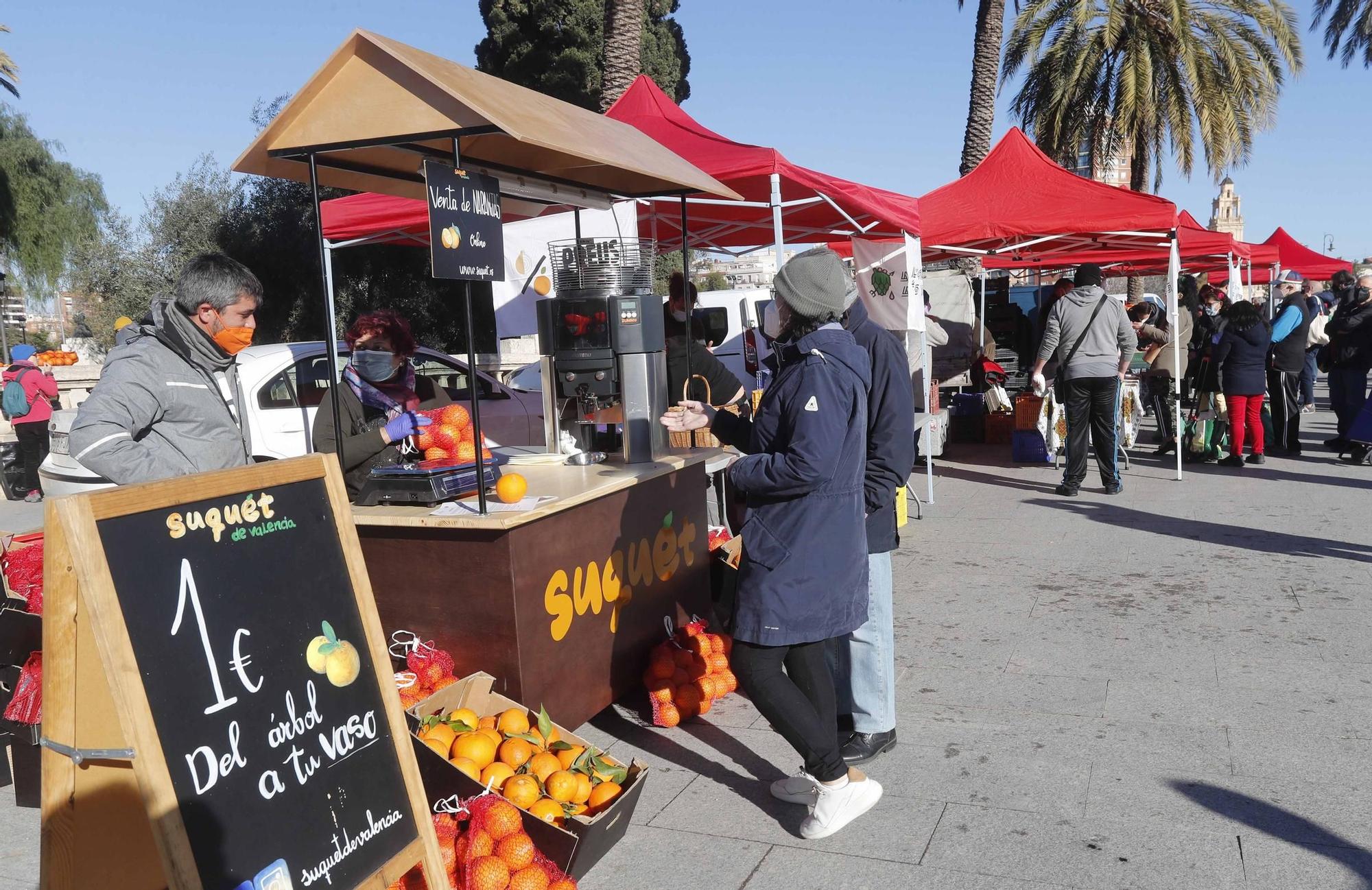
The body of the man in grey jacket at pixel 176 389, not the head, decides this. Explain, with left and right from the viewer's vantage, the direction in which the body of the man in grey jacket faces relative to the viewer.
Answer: facing to the right of the viewer

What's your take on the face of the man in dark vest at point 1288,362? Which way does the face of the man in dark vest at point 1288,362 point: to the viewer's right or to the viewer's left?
to the viewer's left

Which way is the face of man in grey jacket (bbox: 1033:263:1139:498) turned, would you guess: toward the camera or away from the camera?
away from the camera

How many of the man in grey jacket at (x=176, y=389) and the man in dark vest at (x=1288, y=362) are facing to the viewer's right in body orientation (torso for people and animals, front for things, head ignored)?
1

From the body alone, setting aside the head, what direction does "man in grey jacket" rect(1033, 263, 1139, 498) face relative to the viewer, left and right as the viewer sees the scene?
facing away from the viewer

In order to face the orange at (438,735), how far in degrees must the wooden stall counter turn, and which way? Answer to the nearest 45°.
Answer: approximately 90° to its right
